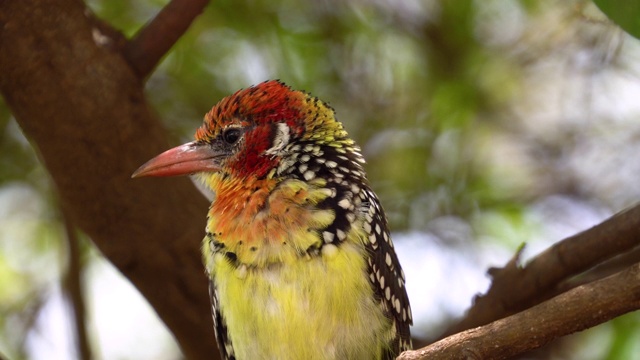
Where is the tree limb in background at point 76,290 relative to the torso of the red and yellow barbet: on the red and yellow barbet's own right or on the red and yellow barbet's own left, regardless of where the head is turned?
on the red and yellow barbet's own right

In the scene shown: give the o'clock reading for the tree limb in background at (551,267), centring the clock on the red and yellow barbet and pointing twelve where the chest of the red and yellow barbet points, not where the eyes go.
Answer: The tree limb in background is roughly at 7 o'clock from the red and yellow barbet.

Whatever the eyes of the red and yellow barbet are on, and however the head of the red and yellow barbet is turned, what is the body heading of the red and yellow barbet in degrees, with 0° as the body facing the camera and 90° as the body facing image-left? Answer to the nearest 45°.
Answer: approximately 45°
